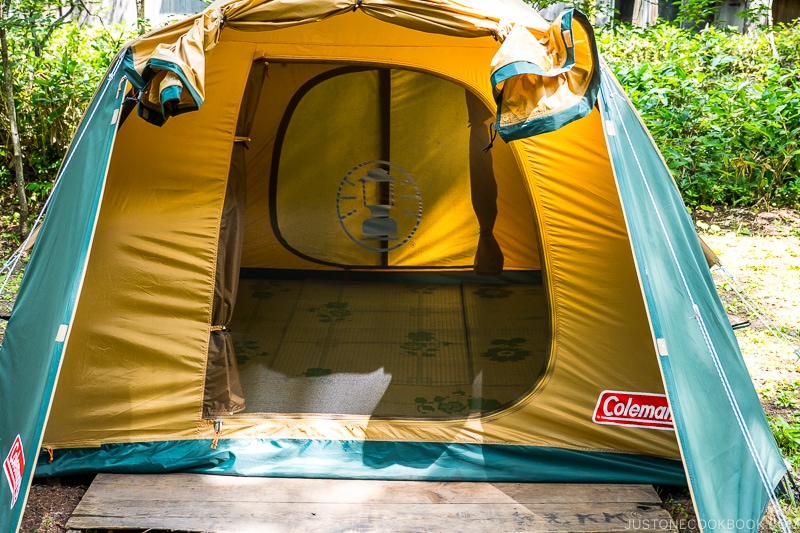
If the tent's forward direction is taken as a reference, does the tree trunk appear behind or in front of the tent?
behind

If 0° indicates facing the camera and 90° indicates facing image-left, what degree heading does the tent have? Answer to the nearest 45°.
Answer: approximately 0°
